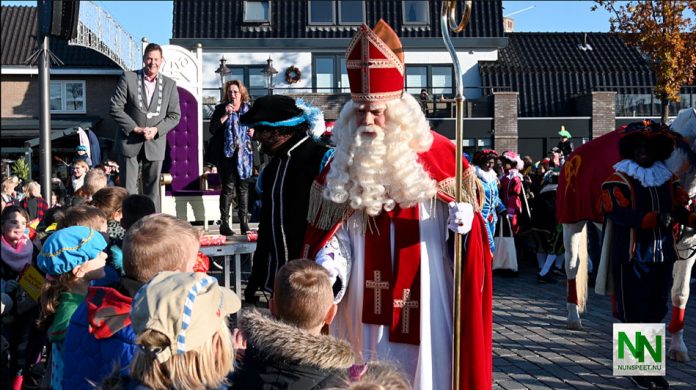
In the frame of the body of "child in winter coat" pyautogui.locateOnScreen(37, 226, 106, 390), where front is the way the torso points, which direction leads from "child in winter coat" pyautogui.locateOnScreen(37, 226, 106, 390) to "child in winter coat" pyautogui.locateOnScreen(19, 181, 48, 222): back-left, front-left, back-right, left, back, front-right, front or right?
left

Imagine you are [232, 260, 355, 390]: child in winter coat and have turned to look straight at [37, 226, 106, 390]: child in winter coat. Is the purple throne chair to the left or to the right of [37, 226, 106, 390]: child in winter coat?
right

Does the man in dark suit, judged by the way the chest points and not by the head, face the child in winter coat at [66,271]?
yes

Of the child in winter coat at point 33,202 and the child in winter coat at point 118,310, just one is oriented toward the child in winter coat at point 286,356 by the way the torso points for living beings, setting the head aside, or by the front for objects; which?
the child in winter coat at point 33,202

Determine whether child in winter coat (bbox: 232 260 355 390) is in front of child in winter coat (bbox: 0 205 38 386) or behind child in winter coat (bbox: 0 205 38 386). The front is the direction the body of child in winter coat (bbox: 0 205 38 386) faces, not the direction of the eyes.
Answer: in front

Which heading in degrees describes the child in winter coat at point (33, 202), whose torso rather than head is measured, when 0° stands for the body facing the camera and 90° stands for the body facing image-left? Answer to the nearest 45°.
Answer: approximately 0°

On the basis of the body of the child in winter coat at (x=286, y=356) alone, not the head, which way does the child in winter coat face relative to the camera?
away from the camera

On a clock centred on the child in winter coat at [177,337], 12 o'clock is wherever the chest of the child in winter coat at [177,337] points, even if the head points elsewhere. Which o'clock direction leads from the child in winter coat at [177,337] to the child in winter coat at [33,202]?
the child in winter coat at [33,202] is roughly at 10 o'clock from the child in winter coat at [177,337].

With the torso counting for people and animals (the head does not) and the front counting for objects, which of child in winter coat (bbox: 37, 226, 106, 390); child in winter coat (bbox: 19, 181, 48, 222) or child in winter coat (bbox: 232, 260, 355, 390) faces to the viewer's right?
child in winter coat (bbox: 37, 226, 106, 390)

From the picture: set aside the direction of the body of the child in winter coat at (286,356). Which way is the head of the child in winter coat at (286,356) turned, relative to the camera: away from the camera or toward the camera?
away from the camera
